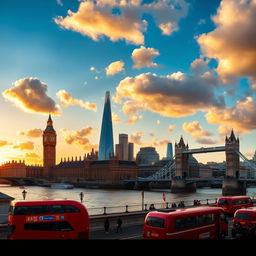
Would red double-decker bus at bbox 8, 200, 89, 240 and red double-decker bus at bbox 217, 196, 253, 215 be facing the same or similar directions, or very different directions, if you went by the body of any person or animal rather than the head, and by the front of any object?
same or similar directions

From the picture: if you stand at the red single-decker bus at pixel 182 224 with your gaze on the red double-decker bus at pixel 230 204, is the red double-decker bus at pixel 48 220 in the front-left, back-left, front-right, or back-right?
back-left

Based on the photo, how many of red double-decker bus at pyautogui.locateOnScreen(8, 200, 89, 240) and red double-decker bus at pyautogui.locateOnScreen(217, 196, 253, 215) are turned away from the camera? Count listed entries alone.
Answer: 0

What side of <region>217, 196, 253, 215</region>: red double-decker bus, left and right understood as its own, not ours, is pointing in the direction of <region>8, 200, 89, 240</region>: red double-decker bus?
front

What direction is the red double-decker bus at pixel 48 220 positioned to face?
to the viewer's left

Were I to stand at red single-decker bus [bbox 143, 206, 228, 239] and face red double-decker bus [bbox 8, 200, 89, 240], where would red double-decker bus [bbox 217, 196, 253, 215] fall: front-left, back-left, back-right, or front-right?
back-right

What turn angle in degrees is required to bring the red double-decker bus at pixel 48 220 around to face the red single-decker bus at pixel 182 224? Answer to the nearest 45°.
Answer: approximately 180°

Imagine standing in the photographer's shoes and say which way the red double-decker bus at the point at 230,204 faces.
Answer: facing the viewer and to the left of the viewer

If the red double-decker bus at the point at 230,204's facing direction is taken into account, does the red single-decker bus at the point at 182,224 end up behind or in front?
in front
